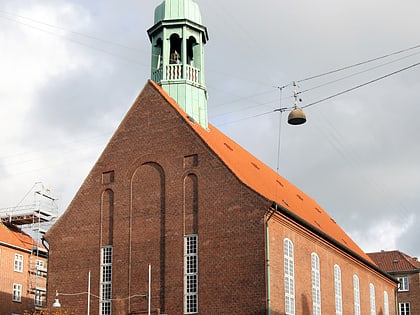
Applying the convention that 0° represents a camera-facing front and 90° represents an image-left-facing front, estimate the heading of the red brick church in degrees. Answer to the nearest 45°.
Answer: approximately 45°
